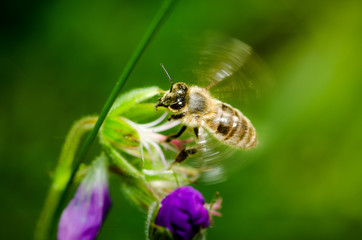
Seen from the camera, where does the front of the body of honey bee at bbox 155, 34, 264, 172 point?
to the viewer's left

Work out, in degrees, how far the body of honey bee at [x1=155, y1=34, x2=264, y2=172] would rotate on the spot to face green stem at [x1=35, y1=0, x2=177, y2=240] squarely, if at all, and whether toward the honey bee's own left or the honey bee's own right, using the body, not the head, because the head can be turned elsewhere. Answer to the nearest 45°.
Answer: approximately 45° to the honey bee's own left

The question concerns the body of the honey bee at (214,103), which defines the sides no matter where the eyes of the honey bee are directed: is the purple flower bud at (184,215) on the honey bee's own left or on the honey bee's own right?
on the honey bee's own left
